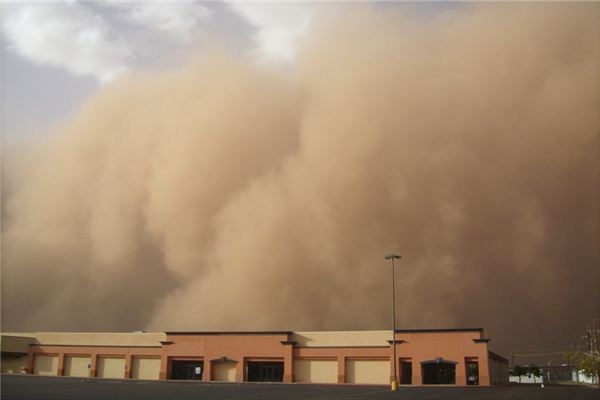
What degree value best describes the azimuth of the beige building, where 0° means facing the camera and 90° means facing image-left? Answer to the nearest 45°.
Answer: approximately 0°
